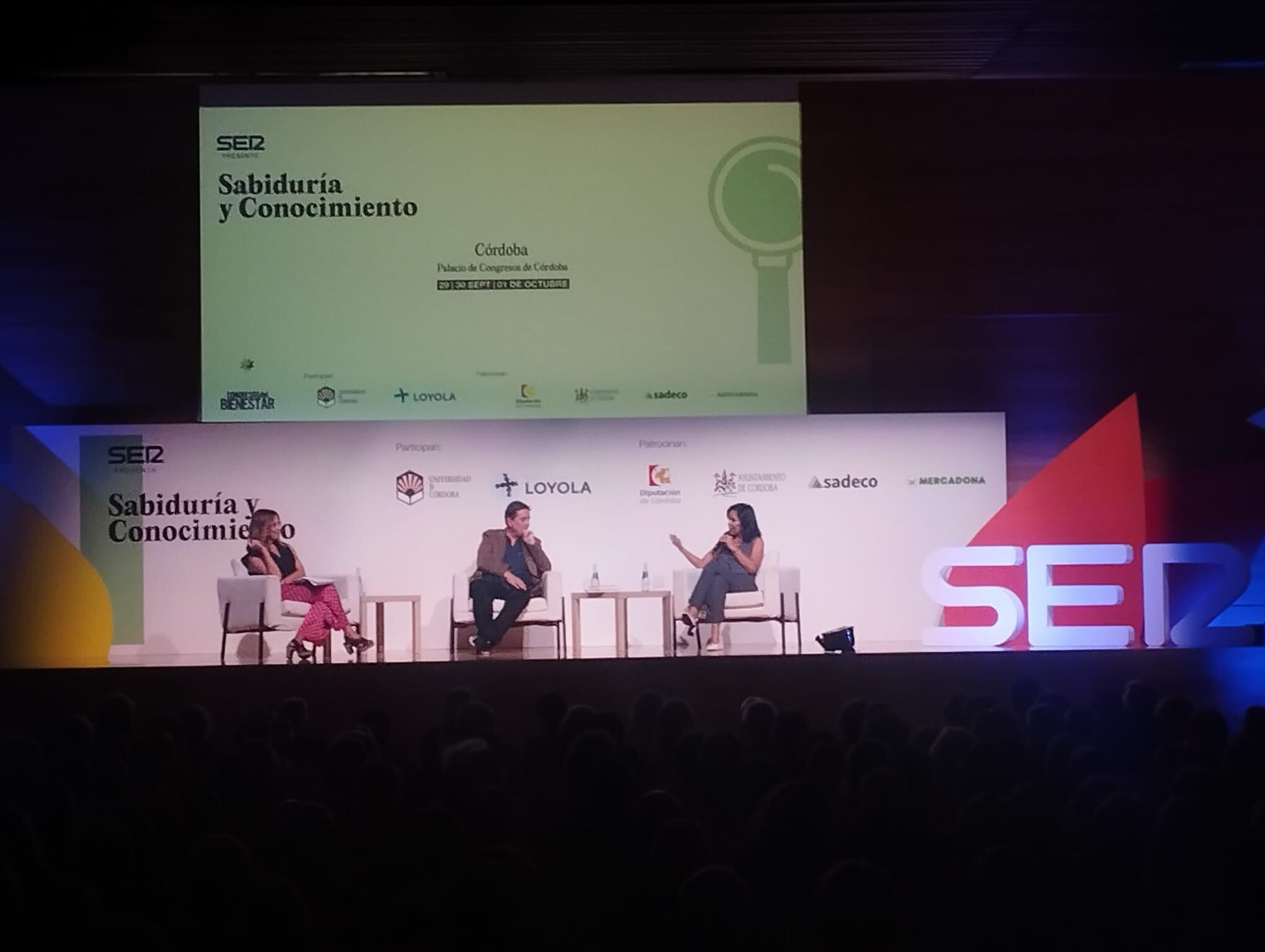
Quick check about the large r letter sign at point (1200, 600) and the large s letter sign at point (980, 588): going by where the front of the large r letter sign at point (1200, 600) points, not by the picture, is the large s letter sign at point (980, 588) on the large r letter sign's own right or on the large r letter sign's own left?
on the large r letter sign's own right

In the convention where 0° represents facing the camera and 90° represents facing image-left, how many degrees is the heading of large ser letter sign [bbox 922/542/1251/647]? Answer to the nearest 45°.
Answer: approximately 0°

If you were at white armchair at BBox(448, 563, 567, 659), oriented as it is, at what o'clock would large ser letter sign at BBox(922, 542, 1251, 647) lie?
The large ser letter sign is roughly at 9 o'clock from the white armchair.

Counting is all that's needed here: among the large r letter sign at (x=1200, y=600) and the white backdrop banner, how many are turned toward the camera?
2

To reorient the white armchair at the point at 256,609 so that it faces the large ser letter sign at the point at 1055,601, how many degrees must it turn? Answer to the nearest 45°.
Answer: approximately 45° to its left

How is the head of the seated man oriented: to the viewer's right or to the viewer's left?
to the viewer's right

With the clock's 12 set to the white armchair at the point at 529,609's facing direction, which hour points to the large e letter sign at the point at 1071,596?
The large e letter sign is roughly at 9 o'clock from the white armchair.
